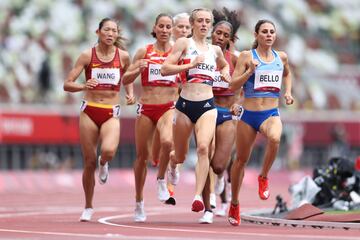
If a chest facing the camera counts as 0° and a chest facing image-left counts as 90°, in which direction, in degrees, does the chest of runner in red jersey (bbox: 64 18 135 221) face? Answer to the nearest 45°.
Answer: approximately 0°

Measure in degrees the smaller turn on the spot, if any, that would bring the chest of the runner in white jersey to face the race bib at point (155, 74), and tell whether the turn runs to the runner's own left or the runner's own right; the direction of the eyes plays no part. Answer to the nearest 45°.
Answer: approximately 135° to the runner's own right

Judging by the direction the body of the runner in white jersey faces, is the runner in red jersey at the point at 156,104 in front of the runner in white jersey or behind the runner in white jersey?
behind

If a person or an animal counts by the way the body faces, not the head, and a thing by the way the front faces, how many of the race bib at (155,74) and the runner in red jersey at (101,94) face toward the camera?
2

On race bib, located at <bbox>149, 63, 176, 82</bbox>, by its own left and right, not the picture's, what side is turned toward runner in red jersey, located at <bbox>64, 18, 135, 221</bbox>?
right

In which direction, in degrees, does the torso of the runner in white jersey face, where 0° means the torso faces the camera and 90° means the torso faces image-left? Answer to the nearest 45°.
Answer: approximately 0°

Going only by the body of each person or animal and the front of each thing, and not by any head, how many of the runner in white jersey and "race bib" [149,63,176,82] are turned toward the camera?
2

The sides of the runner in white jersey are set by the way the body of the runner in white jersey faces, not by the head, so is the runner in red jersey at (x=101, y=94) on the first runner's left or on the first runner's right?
on the first runner's right

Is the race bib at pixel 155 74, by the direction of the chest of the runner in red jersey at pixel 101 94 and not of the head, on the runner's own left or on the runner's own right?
on the runner's own left

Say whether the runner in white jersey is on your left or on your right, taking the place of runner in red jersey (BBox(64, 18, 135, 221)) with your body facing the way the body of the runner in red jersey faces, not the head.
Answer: on your left
